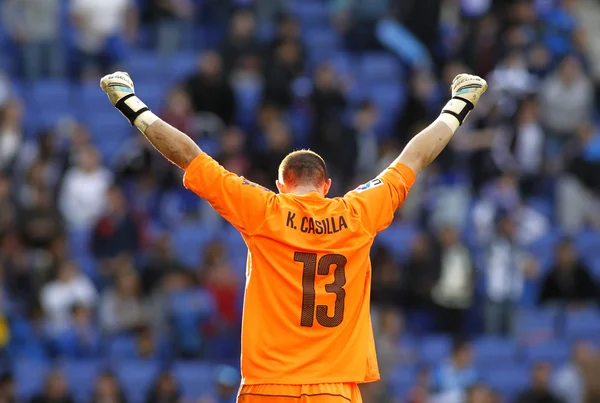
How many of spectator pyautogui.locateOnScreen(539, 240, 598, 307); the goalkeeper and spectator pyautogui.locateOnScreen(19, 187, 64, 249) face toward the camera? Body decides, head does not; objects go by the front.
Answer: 2

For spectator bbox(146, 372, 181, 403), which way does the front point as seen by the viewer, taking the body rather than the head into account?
toward the camera

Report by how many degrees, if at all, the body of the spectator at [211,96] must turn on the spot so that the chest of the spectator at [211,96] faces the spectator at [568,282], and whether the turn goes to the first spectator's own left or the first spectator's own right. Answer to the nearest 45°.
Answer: approximately 90° to the first spectator's own left

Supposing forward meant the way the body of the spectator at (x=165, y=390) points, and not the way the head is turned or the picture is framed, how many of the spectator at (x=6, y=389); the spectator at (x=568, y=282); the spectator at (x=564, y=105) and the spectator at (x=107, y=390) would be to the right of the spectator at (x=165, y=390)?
2

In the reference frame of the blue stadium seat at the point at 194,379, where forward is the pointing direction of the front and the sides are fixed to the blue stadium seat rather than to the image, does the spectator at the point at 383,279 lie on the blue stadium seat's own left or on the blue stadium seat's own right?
on the blue stadium seat's own left

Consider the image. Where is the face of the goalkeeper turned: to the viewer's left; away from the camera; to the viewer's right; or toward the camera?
away from the camera

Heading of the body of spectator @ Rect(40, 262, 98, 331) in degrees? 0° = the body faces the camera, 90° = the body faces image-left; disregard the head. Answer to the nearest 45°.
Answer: approximately 0°

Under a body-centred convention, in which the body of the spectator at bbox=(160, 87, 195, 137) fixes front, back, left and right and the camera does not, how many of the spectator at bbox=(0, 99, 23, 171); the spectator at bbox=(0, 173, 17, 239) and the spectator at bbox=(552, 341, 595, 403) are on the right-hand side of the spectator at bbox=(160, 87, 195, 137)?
2

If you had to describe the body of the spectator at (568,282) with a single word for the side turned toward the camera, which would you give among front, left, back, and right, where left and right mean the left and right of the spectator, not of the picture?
front
